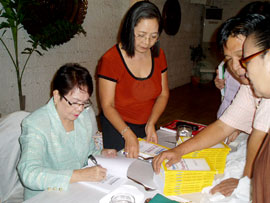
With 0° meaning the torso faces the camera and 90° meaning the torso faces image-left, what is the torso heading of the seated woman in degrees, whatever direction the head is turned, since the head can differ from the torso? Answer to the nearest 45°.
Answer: approximately 315°

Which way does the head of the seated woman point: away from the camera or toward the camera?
toward the camera

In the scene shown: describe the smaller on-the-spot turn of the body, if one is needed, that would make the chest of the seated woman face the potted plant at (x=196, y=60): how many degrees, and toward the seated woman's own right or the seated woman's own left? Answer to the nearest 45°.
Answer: approximately 90° to the seated woman's own left

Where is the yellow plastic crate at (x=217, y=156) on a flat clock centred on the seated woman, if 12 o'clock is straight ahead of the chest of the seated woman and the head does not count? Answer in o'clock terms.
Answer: The yellow plastic crate is roughly at 11 o'clock from the seated woman.

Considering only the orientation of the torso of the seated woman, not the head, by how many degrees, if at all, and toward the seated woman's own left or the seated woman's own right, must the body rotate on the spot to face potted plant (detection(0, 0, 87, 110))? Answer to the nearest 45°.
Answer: approximately 135° to the seated woman's own left

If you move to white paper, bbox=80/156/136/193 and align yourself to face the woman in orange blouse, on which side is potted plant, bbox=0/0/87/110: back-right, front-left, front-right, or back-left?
front-left
